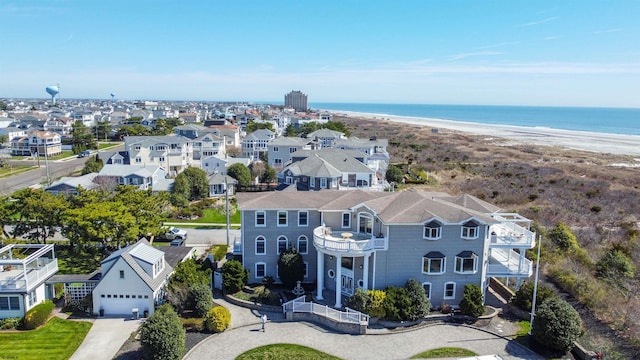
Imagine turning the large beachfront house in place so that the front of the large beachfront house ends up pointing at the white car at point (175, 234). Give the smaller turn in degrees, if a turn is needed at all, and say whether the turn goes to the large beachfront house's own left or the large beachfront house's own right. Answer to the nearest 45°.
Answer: approximately 135° to the large beachfront house's own right

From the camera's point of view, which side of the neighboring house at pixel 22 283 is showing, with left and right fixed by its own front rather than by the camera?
front

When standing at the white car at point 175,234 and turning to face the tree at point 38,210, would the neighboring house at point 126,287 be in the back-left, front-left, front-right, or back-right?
front-left

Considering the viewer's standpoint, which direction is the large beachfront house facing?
facing the viewer

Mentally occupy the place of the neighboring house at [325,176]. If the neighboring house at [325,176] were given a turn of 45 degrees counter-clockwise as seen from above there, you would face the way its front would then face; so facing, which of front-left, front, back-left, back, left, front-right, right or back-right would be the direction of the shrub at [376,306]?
front-right

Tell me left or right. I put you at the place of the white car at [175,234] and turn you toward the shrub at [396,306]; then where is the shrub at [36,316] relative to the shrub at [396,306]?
right

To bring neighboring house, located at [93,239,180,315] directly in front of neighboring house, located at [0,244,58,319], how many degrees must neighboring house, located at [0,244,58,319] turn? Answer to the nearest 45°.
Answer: approximately 45° to its left

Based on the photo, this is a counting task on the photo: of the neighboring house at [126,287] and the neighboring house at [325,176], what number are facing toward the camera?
2

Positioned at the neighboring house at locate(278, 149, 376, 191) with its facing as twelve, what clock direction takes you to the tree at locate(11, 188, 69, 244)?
The tree is roughly at 2 o'clock from the neighboring house.

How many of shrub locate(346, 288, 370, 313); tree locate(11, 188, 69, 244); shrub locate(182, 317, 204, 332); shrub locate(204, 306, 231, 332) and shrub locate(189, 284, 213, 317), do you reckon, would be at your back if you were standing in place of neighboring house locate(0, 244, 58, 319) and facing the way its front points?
1

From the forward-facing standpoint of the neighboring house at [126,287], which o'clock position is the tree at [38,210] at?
The tree is roughly at 5 o'clock from the neighboring house.

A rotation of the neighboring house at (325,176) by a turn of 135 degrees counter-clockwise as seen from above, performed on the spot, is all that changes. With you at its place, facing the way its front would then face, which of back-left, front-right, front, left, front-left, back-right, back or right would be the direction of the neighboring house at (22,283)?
back

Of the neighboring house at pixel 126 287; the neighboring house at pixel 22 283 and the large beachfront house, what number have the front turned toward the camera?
3

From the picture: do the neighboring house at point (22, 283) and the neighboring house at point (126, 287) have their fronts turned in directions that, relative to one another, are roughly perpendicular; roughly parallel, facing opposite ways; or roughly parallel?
roughly parallel

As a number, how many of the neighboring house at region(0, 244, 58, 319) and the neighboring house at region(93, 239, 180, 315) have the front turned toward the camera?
2
